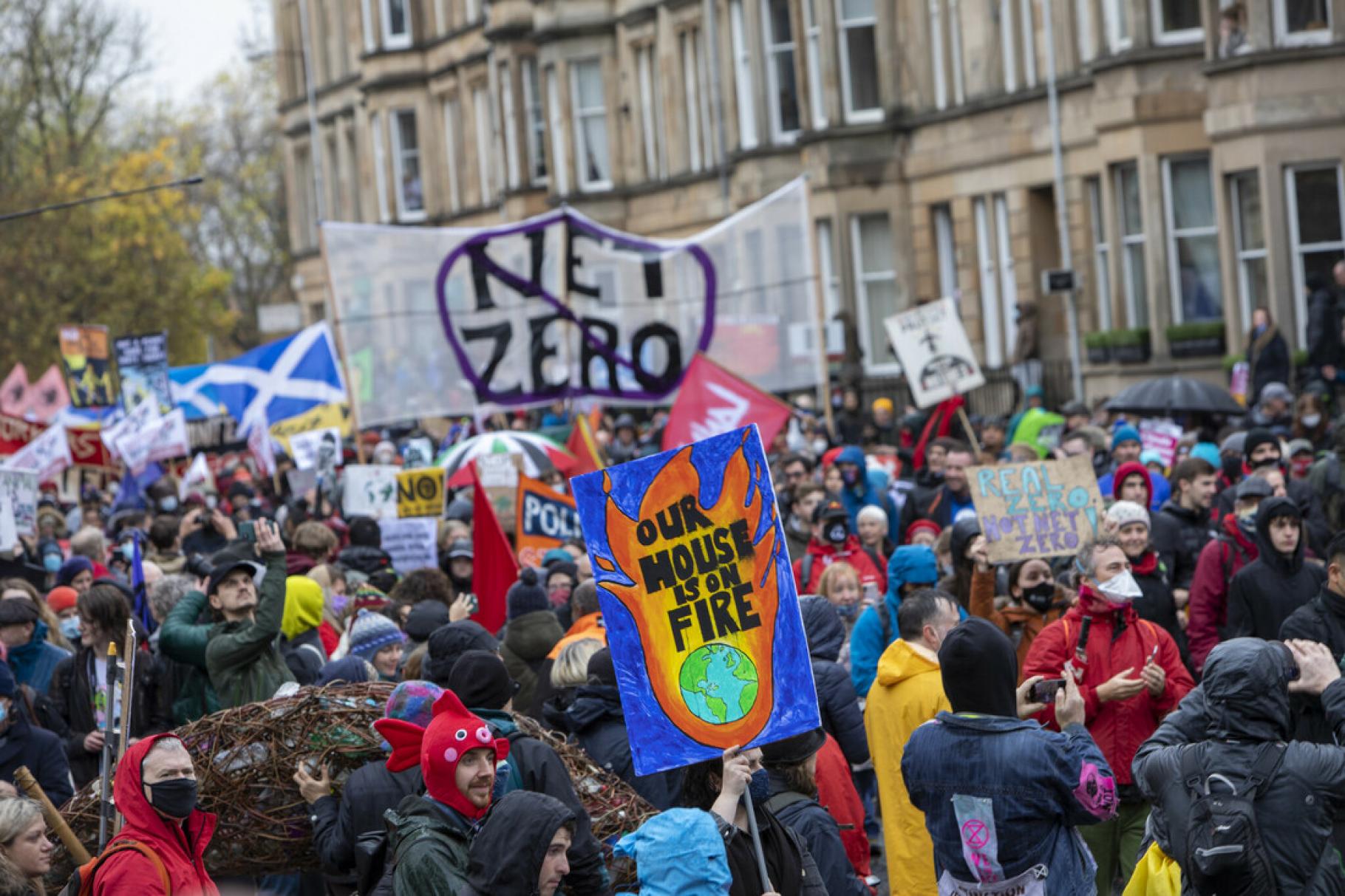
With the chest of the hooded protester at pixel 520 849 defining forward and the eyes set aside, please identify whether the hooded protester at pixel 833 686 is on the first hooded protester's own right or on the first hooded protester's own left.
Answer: on the first hooded protester's own left

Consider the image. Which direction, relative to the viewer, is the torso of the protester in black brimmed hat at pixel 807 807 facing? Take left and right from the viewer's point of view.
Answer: facing away from the viewer and to the right of the viewer

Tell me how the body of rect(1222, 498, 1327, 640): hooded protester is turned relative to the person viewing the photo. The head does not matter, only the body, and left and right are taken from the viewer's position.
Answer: facing the viewer and to the right of the viewer

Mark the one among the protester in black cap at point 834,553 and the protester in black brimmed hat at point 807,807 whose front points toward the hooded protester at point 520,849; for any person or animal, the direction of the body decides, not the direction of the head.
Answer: the protester in black cap at point 834,553

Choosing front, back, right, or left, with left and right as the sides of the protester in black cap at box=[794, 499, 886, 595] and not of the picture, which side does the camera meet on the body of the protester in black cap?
front

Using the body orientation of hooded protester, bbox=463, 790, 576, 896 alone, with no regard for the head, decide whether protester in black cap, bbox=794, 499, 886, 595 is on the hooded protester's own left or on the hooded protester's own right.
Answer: on the hooded protester's own left

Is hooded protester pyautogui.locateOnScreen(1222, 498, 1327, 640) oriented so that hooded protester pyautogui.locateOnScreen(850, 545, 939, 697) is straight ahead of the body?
no

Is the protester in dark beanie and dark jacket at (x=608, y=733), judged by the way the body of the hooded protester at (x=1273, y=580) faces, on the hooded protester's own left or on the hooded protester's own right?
on the hooded protester's own right

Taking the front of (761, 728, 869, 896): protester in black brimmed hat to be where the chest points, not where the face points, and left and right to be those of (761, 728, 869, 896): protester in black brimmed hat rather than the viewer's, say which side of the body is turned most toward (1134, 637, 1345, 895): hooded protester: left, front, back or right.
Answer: right

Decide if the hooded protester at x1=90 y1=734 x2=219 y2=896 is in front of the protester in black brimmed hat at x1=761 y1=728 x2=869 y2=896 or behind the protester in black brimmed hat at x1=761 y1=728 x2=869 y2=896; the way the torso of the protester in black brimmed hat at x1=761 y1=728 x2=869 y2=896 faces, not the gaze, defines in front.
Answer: behind
